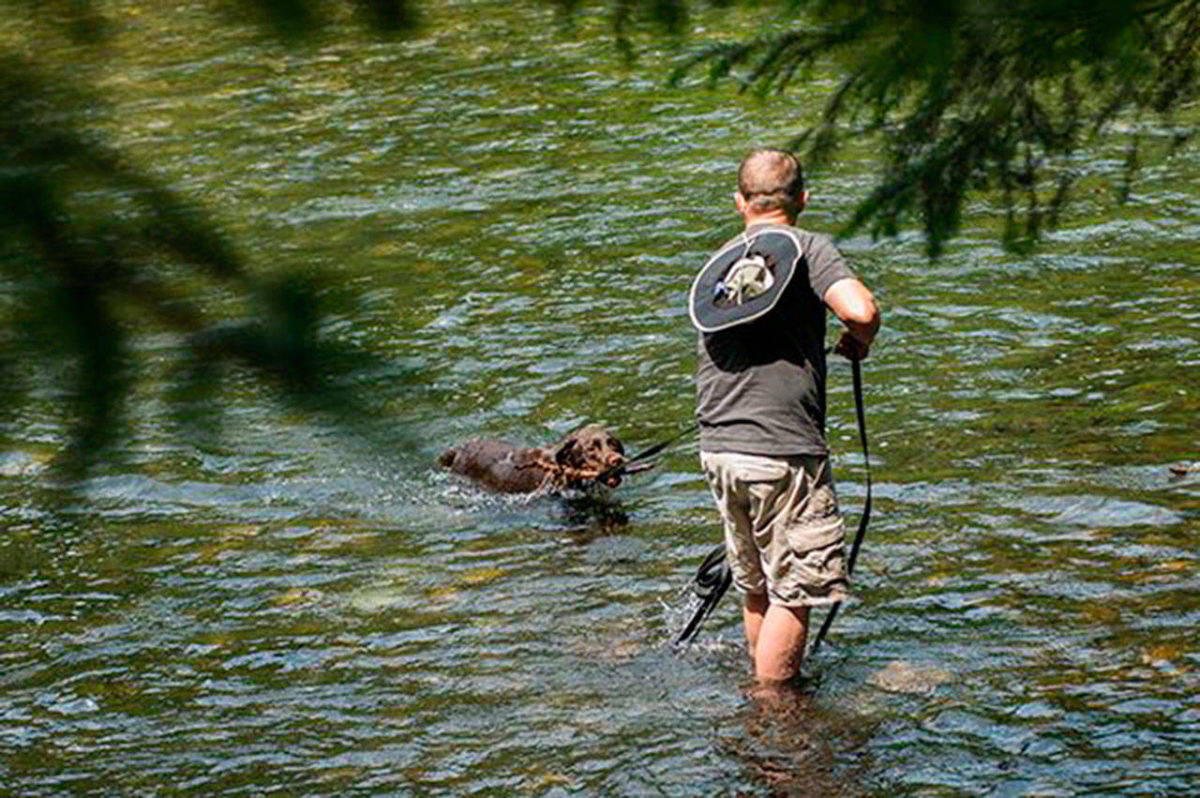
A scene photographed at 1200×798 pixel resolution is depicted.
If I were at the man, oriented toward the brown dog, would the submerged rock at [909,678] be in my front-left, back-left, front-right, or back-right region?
back-right

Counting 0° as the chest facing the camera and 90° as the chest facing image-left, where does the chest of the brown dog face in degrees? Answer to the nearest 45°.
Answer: approximately 270°

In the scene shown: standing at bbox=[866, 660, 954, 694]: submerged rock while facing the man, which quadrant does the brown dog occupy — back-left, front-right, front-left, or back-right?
front-right

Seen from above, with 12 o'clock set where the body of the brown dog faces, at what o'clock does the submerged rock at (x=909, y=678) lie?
The submerged rock is roughly at 2 o'clock from the brown dog.

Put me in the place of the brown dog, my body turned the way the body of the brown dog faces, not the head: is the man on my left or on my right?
on my right
